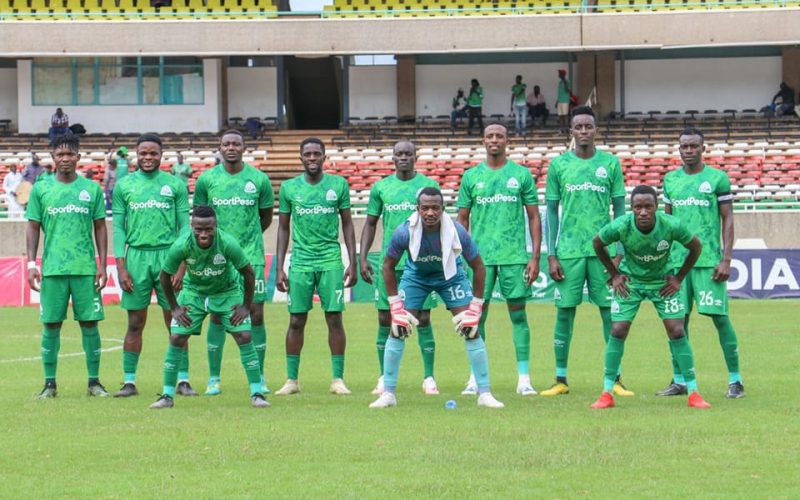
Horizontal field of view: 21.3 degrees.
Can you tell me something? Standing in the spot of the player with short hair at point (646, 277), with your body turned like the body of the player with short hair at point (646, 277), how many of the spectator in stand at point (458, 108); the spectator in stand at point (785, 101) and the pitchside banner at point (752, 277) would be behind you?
3

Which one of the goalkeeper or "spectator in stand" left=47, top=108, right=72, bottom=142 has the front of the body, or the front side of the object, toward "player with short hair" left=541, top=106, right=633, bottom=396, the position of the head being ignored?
the spectator in stand

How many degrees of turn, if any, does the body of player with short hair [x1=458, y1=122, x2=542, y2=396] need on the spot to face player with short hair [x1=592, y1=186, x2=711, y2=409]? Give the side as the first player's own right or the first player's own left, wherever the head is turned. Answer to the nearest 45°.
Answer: approximately 45° to the first player's own left

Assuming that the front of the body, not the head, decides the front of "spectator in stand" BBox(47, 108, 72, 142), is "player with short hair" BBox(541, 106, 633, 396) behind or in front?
in front

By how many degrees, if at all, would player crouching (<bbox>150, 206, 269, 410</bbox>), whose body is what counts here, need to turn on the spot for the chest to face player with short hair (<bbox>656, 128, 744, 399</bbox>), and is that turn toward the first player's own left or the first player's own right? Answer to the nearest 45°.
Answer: approximately 90° to the first player's own left

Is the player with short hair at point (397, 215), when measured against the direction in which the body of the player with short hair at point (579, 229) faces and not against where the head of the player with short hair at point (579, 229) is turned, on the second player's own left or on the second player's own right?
on the second player's own right

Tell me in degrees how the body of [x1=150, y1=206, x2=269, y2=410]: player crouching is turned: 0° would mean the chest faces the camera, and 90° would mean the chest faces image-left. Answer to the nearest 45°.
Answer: approximately 0°

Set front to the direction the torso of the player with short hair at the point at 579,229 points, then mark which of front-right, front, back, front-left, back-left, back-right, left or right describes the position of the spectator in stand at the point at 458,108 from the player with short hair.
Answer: back

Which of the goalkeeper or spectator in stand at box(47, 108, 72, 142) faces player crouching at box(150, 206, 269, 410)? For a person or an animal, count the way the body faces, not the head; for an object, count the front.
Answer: the spectator in stand

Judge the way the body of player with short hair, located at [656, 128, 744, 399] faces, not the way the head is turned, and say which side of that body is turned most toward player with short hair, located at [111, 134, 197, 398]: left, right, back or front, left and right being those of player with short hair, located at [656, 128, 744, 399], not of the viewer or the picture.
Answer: right
